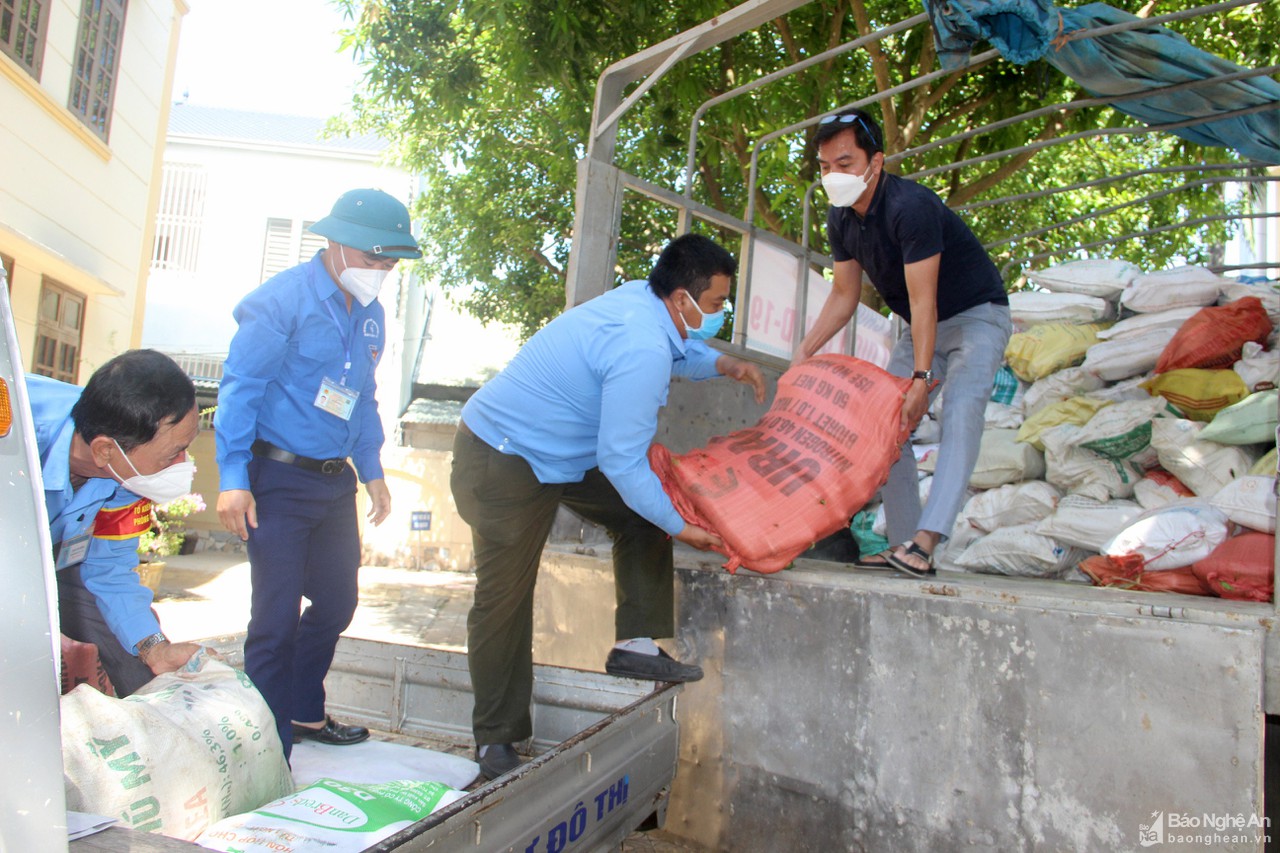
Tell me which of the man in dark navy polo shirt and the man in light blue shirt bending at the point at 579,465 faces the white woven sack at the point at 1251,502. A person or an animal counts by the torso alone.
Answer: the man in light blue shirt bending

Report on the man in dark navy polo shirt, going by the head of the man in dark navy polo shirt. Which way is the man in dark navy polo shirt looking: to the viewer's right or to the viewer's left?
to the viewer's left

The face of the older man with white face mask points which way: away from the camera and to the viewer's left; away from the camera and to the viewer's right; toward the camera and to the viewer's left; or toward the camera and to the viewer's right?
toward the camera and to the viewer's right

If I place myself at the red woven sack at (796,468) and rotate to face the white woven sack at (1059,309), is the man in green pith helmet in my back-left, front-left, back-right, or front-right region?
back-left

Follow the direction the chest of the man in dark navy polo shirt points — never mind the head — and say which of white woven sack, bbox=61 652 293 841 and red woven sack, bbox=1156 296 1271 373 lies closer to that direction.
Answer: the white woven sack

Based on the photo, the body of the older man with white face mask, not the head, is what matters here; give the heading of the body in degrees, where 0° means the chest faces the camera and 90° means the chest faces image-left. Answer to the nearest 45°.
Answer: approximately 315°

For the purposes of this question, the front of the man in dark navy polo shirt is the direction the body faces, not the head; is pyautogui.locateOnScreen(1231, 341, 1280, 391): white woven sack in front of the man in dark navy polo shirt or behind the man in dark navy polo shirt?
behind

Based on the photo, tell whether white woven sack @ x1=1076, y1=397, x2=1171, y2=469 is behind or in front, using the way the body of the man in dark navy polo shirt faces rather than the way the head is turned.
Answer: behind

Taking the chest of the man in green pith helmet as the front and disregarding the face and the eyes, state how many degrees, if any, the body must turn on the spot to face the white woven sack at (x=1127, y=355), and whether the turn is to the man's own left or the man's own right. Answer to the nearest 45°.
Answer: approximately 45° to the man's own left

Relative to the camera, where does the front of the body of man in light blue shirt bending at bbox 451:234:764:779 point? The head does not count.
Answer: to the viewer's right
